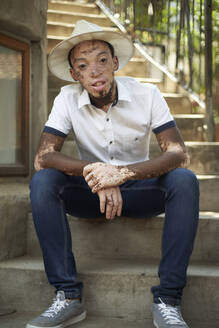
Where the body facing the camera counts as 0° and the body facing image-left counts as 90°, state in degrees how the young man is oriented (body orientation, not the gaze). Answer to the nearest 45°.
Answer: approximately 0°

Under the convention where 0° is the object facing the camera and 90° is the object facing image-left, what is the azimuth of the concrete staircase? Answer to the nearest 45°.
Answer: approximately 0°
